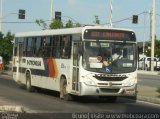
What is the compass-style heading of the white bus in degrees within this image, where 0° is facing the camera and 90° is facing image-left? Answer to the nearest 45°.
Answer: approximately 315°
